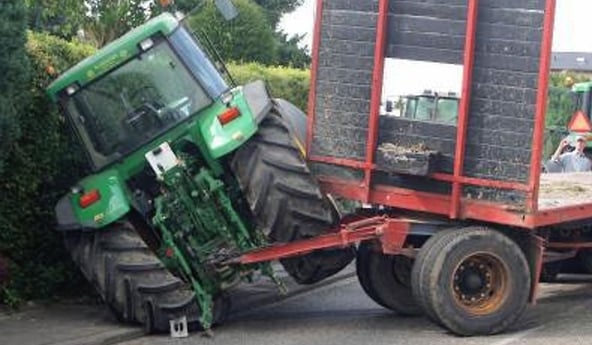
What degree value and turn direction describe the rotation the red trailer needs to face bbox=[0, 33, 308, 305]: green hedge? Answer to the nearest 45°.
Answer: approximately 45° to its right

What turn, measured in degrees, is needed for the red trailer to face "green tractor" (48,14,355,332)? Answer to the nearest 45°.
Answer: approximately 45° to its right

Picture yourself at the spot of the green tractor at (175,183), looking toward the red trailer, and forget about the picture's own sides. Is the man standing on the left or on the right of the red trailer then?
left

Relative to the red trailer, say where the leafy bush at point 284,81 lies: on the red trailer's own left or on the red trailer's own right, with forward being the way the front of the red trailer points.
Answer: on the red trailer's own right

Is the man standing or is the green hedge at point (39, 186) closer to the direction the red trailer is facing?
the green hedge

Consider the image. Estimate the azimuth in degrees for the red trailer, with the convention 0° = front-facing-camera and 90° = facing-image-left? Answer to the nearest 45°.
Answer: approximately 45°
